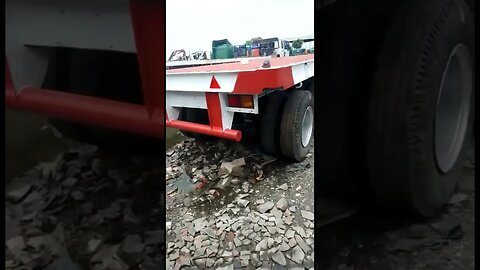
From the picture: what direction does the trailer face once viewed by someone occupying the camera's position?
facing away from the viewer and to the right of the viewer

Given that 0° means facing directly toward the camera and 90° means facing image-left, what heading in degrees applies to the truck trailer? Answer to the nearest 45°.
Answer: approximately 225°
